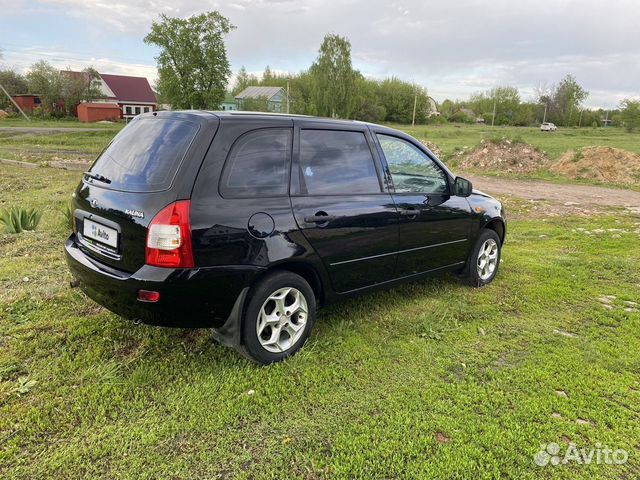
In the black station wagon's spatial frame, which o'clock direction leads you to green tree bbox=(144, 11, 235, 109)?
The green tree is roughly at 10 o'clock from the black station wagon.

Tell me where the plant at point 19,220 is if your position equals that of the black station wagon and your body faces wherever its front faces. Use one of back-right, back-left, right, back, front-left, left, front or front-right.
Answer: left

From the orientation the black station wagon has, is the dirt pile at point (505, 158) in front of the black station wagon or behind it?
in front

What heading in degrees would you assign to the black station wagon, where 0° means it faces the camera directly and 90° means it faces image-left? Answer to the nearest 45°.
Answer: approximately 225°
